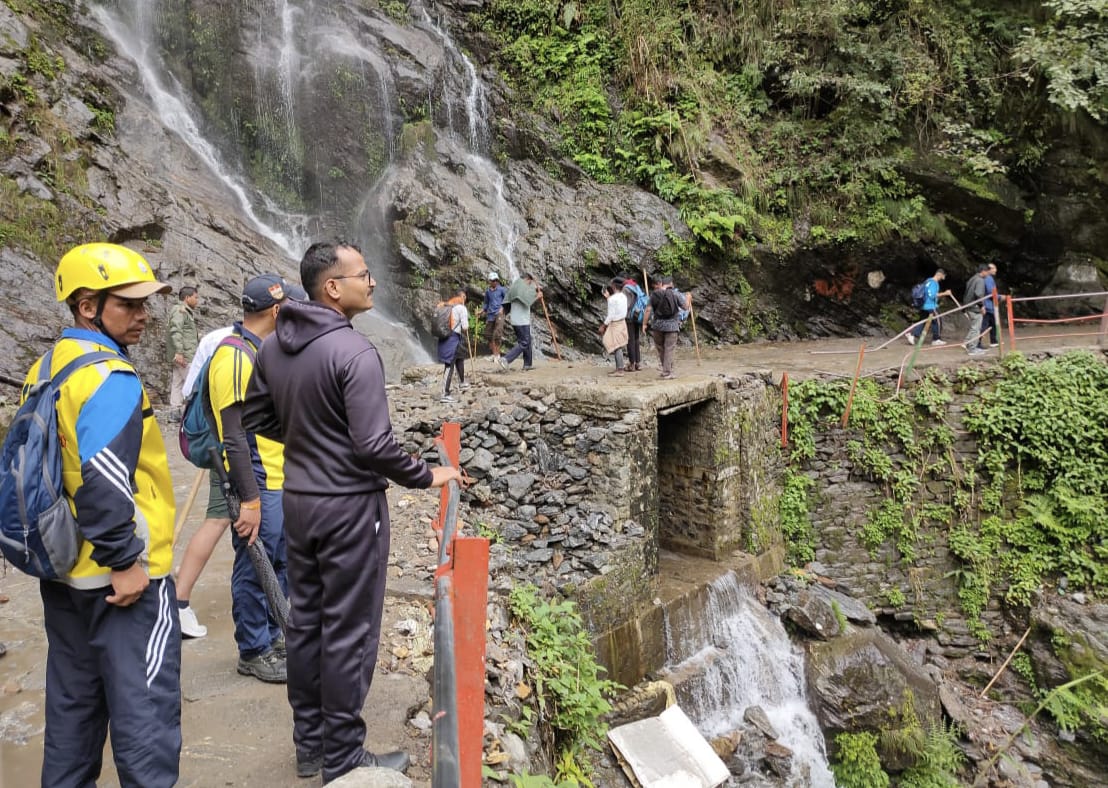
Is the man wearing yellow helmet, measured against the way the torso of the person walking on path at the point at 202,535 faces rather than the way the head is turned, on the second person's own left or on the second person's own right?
on the second person's own right

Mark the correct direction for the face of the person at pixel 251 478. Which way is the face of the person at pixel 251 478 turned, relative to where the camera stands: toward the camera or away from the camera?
away from the camera

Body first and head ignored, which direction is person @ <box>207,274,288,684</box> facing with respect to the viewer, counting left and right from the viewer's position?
facing to the right of the viewer

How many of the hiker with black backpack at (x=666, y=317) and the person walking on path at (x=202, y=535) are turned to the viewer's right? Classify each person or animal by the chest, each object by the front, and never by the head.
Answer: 1

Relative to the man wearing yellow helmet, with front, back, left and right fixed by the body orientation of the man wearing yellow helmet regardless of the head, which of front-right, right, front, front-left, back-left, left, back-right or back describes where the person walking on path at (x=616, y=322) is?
front-left

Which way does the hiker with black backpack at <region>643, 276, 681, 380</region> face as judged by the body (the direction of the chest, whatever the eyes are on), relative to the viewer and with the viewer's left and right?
facing away from the viewer

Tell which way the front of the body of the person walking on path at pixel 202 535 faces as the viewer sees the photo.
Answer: to the viewer's right

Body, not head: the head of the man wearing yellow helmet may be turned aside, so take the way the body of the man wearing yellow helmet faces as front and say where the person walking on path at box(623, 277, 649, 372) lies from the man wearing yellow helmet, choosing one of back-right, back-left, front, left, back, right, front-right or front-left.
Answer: front-left

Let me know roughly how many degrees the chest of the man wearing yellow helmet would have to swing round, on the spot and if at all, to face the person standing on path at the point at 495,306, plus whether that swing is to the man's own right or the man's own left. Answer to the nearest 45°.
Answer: approximately 45° to the man's own left
